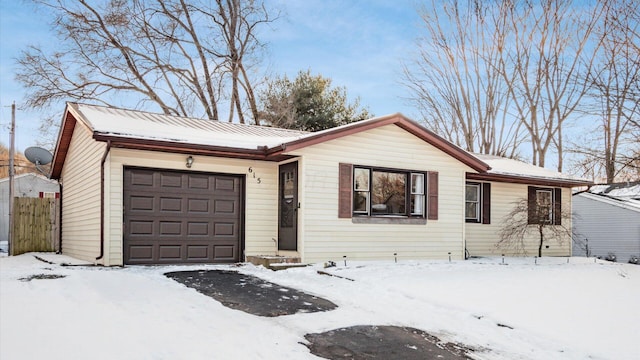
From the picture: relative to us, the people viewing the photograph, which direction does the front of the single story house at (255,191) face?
facing the viewer and to the right of the viewer

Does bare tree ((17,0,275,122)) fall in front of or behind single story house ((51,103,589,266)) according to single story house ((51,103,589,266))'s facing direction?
behind

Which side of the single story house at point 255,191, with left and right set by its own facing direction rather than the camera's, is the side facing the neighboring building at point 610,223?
left

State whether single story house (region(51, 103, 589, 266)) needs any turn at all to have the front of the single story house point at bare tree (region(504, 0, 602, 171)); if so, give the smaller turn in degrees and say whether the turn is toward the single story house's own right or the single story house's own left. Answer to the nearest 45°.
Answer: approximately 90° to the single story house's own left

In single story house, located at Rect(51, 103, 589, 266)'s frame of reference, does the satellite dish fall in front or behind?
behind

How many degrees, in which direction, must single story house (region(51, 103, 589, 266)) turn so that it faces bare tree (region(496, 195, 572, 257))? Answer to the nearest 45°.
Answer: approximately 90° to its left

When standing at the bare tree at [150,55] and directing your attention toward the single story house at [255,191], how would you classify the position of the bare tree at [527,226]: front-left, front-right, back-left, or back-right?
front-left

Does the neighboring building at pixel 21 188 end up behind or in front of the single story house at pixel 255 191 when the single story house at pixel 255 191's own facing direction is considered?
behind
